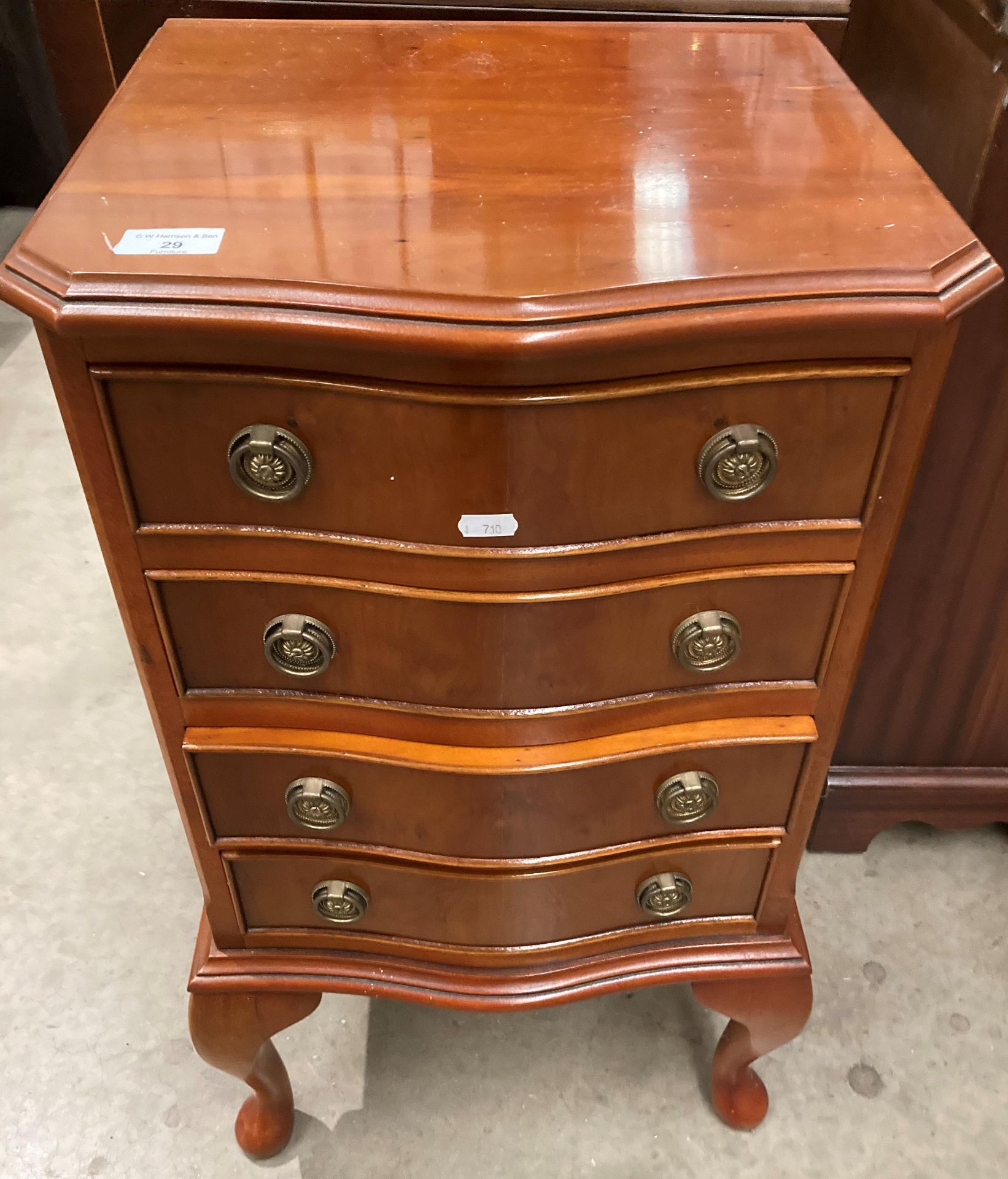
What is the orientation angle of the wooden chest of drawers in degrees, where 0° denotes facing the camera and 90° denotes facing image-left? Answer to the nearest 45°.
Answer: approximately 0°

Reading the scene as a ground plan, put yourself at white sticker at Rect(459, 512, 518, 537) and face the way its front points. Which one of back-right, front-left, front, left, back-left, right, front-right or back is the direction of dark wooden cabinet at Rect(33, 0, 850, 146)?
back

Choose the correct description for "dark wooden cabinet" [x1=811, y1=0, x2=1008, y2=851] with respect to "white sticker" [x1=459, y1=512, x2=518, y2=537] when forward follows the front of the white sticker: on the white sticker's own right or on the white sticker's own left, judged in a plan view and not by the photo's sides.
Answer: on the white sticker's own left

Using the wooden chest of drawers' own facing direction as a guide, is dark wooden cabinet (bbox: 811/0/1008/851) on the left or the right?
on its left

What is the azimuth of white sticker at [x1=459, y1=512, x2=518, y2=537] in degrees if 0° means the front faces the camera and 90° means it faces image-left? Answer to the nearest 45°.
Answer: approximately 0°
